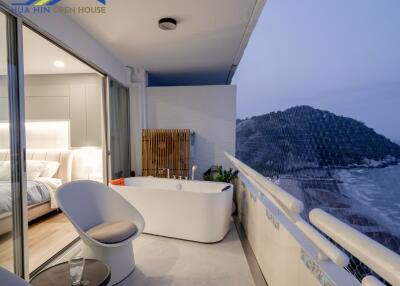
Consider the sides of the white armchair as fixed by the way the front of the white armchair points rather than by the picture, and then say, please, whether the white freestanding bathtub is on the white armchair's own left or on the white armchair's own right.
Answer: on the white armchair's own left

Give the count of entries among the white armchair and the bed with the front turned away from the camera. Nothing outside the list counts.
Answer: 0

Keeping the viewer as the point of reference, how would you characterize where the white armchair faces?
facing the viewer and to the right of the viewer

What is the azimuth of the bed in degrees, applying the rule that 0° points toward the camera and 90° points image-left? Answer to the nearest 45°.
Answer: approximately 45°

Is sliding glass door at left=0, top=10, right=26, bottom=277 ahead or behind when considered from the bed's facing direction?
ahead

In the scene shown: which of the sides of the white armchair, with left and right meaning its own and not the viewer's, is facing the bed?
back

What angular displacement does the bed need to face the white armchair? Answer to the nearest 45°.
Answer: approximately 45° to its left

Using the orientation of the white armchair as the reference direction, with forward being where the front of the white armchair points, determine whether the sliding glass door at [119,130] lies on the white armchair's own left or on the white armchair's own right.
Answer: on the white armchair's own left

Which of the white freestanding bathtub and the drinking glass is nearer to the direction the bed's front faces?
the drinking glass

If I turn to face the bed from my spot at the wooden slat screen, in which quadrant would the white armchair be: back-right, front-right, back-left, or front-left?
front-left

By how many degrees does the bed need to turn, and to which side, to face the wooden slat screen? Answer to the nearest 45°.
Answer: approximately 135° to its left

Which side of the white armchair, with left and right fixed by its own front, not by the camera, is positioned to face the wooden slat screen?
left
